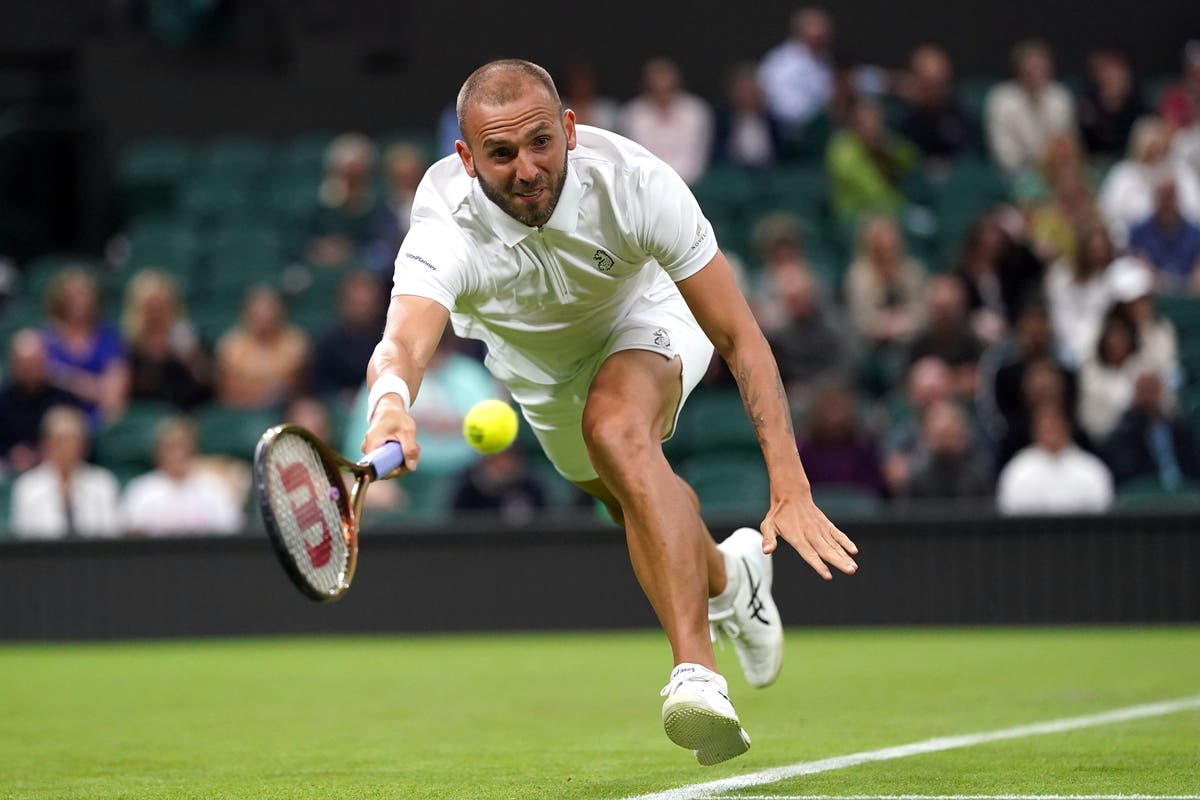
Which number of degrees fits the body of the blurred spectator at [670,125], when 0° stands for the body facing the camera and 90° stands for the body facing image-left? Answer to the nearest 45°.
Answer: approximately 0°

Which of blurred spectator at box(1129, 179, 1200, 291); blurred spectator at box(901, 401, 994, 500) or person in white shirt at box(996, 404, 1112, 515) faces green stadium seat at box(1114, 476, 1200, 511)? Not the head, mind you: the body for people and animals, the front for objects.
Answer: blurred spectator at box(1129, 179, 1200, 291)

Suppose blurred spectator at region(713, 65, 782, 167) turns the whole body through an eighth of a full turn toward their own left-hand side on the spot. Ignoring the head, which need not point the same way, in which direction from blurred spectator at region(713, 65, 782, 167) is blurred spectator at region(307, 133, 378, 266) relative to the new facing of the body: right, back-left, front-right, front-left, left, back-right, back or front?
back-right

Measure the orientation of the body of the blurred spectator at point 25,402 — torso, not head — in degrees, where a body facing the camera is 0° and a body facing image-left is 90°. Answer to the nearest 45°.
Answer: approximately 0°

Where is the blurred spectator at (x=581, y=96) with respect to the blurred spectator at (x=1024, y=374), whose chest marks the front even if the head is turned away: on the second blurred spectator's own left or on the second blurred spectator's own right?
on the second blurred spectator's own right

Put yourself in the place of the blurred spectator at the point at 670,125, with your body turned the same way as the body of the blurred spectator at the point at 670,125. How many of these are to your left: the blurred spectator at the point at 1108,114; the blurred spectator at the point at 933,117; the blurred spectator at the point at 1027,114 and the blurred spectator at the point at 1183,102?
4

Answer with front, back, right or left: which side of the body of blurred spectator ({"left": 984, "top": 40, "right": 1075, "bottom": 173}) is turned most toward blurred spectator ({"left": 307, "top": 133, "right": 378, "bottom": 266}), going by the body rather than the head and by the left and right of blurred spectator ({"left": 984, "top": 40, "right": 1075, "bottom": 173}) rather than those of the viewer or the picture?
right
